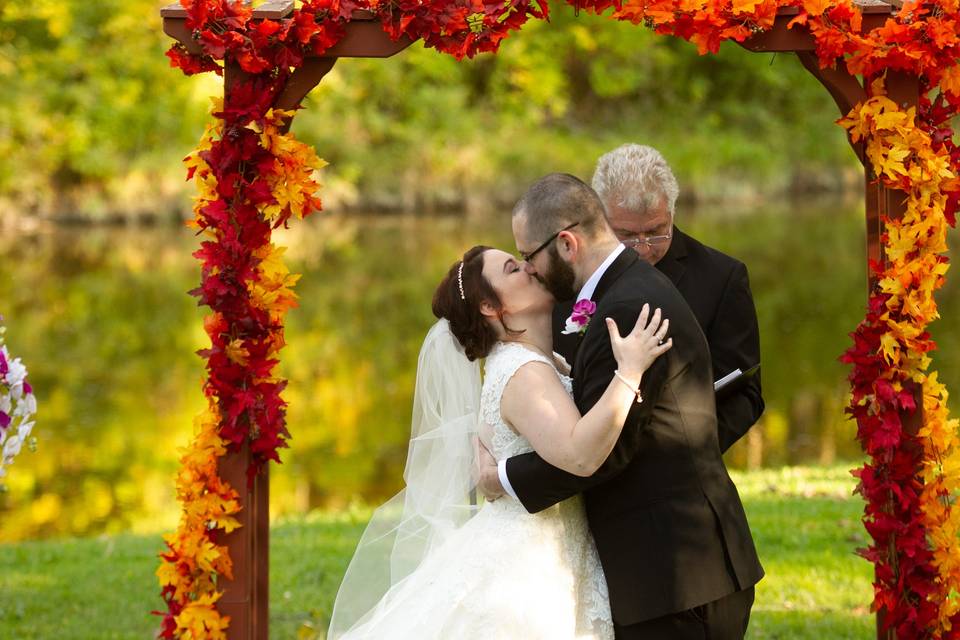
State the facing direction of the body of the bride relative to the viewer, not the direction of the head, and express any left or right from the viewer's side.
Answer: facing to the right of the viewer

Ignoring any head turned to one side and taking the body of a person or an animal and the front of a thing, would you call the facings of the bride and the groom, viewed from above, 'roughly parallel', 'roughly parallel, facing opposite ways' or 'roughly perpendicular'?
roughly parallel, facing opposite ways

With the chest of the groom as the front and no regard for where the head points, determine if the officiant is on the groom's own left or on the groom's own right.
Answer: on the groom's own right

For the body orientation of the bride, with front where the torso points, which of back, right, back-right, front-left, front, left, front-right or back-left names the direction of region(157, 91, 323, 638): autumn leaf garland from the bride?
back-left

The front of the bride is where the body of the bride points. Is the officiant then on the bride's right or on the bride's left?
on the bride's left

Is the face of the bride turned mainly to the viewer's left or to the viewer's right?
to the viewer's right

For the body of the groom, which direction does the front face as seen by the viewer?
to the viewer's left

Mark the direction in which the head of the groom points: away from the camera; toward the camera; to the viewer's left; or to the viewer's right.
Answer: to the viewer's left

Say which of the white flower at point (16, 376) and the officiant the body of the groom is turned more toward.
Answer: the white flower

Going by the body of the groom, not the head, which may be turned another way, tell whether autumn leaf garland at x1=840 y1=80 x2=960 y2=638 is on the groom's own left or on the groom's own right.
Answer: on the groom's own right
